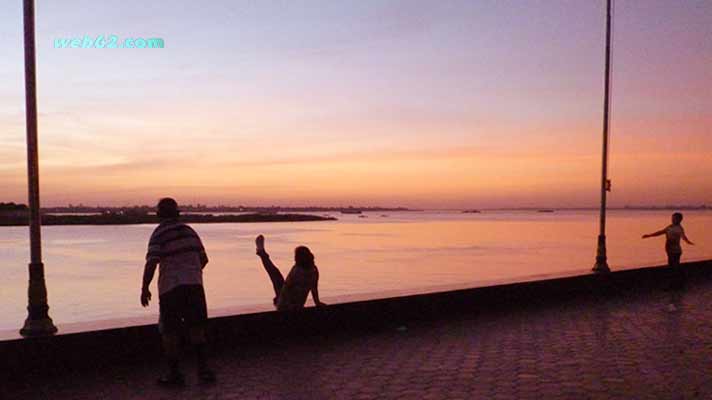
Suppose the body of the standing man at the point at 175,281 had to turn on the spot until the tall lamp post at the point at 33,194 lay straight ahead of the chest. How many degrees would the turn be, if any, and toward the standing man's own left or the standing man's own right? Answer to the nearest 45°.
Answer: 0° — they already face it

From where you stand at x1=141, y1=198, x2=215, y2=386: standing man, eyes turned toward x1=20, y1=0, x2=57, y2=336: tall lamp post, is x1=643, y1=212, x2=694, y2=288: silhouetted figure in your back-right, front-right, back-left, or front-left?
back-right

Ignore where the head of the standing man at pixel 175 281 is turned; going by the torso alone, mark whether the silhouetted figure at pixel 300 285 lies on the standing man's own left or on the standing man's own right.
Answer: on the standing man's own right

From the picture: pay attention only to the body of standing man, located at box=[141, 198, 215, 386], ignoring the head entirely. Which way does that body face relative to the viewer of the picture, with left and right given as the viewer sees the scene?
facing away from the viewer and to the left of the viewer
